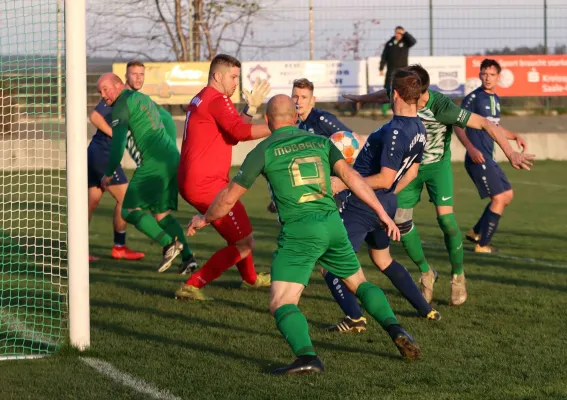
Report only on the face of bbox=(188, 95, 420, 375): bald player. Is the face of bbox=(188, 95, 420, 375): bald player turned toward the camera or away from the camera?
away from the camera

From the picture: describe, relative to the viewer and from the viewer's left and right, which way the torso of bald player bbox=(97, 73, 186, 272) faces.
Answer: facing to the left of the viewer

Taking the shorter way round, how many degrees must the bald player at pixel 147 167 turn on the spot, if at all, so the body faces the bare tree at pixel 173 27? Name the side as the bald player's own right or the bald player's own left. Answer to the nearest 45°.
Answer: approximately 90° to the bald player's own right

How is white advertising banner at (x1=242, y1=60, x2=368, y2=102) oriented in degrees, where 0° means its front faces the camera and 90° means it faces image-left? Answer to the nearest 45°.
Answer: approximately 0°

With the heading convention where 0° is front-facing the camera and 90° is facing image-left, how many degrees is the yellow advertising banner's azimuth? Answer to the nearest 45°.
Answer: approximately 0°

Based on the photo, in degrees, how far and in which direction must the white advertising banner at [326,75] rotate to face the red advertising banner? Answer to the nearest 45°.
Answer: approximately 90° to its left

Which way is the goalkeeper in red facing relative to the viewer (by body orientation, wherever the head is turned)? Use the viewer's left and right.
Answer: facing to the right of the viewer

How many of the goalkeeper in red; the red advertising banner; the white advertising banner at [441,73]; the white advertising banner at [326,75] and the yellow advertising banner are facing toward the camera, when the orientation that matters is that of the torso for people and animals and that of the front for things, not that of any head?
4

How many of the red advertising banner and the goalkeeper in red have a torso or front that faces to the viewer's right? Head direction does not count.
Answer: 1

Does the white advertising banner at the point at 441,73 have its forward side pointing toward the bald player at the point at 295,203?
yes

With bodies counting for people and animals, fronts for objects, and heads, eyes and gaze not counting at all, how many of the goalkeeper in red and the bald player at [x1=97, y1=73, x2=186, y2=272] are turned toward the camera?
0

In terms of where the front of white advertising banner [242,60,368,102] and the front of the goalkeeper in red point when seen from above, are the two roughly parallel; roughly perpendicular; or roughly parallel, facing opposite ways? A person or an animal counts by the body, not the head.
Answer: roughly perpendicular
